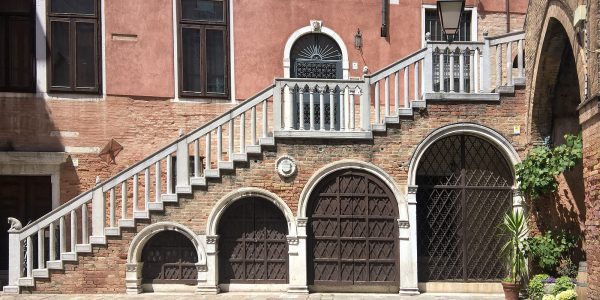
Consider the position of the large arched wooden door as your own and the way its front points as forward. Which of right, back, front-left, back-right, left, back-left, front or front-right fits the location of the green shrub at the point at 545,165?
left

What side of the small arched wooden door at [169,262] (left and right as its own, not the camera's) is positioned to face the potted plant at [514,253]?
left

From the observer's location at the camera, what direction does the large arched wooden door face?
facing the viewer

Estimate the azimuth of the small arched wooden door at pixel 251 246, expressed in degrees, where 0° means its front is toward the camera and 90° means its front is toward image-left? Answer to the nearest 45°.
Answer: approximately 0°

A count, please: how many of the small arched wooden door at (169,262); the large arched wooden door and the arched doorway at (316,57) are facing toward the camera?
3

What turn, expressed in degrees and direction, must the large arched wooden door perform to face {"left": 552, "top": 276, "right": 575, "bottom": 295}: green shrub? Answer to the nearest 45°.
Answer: approximately 45° to its left

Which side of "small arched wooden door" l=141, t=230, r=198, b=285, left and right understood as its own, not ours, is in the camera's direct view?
front

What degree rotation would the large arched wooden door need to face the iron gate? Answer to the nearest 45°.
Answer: approximately 90° to its left

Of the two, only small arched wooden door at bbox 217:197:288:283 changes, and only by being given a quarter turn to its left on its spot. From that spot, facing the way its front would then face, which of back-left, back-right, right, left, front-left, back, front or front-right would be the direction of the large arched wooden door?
front

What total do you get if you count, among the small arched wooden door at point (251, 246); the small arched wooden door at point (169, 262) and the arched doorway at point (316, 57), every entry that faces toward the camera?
3

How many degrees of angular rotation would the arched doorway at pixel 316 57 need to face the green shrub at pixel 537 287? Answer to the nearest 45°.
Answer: approximately 45° to its left
